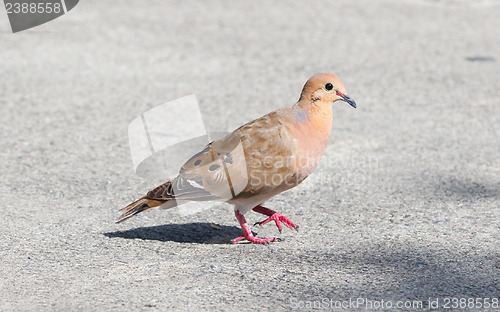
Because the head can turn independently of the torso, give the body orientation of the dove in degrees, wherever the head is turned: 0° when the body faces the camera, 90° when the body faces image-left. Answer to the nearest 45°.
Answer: approximately 270°
